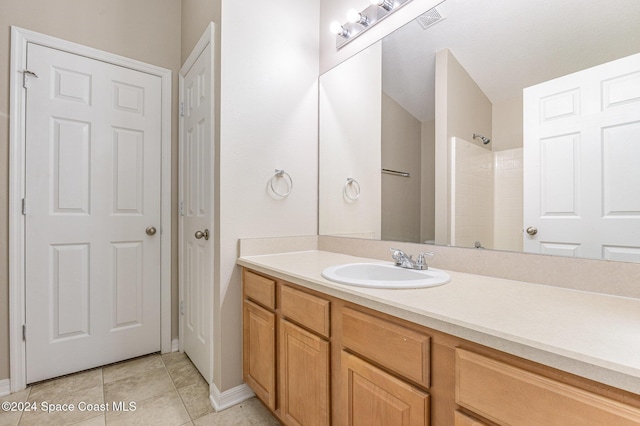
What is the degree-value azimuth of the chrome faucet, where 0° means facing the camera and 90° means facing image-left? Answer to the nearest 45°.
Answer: approximately 45°

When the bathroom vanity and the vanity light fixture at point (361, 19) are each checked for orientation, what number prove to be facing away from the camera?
0

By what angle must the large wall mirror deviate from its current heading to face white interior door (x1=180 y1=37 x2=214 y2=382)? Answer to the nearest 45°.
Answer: approximately 45° to its right

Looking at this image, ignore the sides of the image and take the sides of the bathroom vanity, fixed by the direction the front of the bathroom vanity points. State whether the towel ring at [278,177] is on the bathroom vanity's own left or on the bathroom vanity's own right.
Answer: on the bathroom vanity's own right

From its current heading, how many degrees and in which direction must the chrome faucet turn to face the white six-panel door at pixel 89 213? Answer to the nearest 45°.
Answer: approximately 45° to its right

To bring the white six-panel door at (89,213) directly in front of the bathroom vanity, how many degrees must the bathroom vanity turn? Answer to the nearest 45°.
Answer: approximately 45° to its right

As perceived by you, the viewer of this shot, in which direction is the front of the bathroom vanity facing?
facing the viewer and to the left of the viewer

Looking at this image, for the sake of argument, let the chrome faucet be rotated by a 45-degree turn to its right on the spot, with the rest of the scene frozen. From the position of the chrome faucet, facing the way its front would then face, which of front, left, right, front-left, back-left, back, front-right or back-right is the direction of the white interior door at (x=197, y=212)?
front

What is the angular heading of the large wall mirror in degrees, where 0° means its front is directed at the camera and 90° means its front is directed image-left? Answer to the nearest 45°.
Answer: approximately 45°

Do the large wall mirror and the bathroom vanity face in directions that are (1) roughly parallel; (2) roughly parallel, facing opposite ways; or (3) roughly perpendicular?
roughly parallel

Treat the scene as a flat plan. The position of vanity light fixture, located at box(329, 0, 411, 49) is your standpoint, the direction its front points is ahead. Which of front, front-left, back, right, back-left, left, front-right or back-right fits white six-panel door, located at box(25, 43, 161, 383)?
front-right
